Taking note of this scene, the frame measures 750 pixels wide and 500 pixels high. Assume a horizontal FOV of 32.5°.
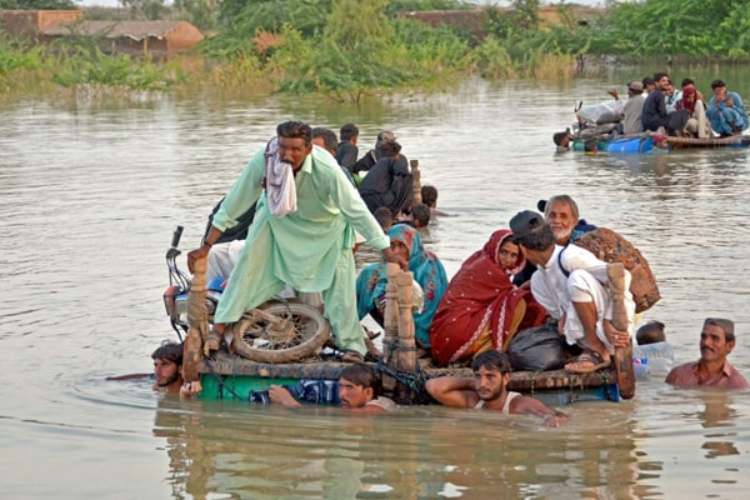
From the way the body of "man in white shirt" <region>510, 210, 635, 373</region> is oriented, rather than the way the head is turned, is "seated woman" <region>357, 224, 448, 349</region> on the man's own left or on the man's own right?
on the man's own right

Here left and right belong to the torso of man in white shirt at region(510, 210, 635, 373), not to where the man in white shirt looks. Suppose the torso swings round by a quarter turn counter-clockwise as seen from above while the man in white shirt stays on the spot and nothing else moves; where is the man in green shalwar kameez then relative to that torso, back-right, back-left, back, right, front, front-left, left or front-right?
back-right

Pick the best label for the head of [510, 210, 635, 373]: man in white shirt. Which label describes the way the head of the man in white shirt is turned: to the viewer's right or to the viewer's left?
to the viewer's left

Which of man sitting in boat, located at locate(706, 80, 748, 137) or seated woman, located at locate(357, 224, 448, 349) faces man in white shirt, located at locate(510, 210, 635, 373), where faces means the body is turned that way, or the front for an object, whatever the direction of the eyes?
the man sitting in boat

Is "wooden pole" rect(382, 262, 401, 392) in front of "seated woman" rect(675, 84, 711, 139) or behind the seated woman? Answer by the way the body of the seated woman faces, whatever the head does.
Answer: in front

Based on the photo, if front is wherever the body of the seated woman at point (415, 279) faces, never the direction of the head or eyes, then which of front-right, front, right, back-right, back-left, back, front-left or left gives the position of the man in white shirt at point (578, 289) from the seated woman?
left

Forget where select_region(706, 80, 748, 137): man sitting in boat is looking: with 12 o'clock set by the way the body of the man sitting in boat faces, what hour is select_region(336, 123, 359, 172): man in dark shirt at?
The man in dark shirt is roughly at 1 o'clock from the man sitting in boat.

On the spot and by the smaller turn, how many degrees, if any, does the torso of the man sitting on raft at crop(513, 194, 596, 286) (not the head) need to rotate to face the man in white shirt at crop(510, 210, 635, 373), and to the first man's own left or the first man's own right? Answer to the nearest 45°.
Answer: approximately 45° to the first man's own left

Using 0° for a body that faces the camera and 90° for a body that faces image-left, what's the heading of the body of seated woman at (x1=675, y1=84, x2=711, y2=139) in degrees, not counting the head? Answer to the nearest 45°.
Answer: approximately 45°

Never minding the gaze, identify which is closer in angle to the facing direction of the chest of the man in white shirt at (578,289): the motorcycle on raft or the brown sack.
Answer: the motorcycle on raft
